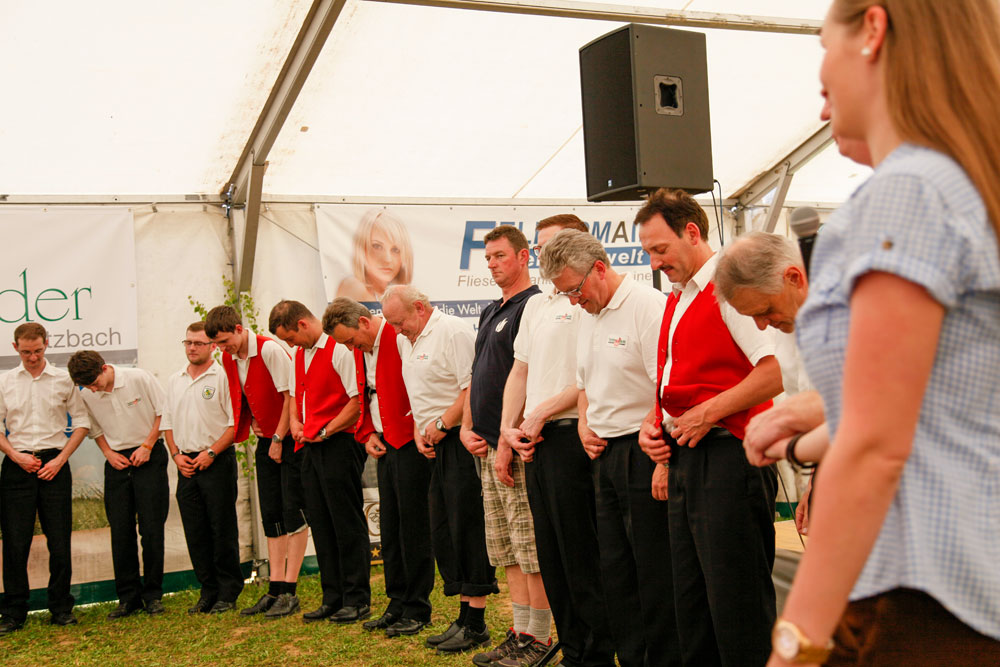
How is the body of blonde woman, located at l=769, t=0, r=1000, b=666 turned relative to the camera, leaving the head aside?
to the viewer's left

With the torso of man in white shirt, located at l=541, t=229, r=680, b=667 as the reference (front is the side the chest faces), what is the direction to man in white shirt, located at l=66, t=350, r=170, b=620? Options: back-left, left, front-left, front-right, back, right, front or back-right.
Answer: right

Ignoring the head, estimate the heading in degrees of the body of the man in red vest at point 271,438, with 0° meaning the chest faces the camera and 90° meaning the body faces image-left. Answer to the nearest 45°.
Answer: approximately 45°

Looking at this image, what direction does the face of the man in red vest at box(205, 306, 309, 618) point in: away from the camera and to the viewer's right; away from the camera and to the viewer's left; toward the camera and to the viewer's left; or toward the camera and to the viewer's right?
toward the camera and to the viewer's left

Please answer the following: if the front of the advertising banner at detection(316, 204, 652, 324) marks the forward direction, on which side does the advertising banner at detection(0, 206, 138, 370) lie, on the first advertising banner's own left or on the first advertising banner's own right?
on the first advertising banner's own right

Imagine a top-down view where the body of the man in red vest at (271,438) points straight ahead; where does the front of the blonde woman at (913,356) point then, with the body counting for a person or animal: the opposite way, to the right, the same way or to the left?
to the right

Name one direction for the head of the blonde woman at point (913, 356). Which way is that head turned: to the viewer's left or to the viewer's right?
to the viewer's left

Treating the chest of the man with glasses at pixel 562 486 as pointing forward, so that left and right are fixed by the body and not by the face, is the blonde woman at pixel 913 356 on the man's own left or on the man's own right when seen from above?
on the man's own left

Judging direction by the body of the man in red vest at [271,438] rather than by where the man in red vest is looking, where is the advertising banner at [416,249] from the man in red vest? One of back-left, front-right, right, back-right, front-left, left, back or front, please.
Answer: back

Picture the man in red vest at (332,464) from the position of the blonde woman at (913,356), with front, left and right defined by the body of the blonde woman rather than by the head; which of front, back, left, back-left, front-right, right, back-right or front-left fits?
front-right

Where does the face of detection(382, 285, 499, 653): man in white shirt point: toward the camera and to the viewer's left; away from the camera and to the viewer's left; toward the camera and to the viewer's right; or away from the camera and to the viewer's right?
toward the camera and to the viewer's left

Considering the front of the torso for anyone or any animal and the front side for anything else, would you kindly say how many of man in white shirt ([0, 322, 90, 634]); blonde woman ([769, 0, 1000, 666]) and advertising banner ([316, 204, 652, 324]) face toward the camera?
2

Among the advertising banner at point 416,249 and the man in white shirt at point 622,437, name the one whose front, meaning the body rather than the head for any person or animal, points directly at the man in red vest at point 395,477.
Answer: the advertising banner

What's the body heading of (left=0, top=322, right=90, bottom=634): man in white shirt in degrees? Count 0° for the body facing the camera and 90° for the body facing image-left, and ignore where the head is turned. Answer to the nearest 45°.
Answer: approximately 0°
